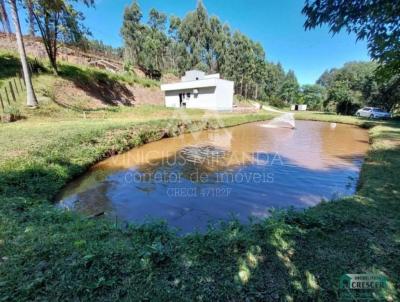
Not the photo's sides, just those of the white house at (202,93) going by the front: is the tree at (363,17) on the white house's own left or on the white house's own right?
on the white house's own left

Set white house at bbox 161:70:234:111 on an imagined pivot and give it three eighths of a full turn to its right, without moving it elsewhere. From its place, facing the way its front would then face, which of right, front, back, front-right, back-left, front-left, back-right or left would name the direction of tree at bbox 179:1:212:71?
front

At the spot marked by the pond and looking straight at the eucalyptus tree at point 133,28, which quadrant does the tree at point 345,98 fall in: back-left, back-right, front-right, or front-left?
front-right

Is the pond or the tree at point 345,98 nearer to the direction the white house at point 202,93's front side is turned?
the pond

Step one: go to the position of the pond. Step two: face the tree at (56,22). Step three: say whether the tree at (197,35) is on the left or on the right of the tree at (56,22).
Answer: right

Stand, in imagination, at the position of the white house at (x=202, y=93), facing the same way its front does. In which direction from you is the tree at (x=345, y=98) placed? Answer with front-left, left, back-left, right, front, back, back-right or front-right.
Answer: back-left

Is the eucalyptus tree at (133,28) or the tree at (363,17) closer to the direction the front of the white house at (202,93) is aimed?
the tree

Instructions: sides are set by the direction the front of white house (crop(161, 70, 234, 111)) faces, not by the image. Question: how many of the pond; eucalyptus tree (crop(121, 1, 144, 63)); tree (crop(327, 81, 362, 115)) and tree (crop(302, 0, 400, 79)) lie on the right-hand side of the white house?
1

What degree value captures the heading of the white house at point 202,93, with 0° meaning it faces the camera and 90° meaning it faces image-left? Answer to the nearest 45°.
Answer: approximately 45°

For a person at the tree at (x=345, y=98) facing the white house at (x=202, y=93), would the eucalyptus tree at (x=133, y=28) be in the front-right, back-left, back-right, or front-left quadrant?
front-right

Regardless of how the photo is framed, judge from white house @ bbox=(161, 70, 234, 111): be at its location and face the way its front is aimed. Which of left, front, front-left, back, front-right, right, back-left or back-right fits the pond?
front-left
